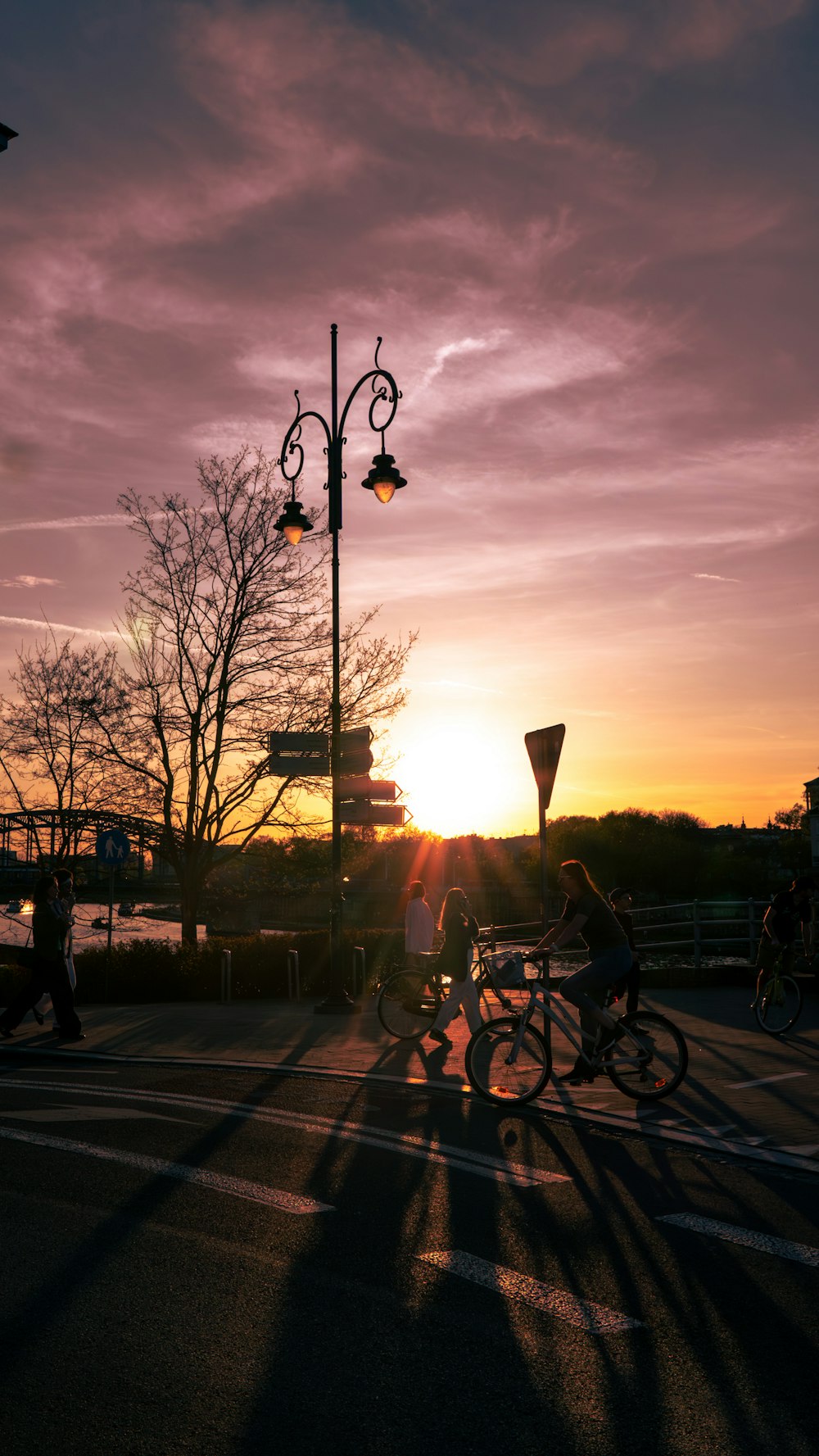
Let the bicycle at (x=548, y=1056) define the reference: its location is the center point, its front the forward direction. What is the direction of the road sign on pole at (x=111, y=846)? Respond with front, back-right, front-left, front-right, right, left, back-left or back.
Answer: front-right

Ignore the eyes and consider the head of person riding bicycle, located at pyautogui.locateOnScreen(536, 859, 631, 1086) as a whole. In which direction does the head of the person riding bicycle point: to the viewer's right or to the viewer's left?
to the viewer's left

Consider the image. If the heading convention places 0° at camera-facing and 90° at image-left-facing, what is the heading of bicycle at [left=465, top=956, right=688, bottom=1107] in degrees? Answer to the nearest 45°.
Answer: approximately 90°

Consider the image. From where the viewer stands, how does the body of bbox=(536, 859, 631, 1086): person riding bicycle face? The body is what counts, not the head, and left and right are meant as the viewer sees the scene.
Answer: facing to the left of the viewer

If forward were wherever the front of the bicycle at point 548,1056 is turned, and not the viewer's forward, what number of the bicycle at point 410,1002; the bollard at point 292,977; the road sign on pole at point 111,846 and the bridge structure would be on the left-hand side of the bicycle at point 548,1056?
0

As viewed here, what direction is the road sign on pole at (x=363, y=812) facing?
toward the camera

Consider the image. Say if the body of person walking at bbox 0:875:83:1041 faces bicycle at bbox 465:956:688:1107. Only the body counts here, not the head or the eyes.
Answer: no

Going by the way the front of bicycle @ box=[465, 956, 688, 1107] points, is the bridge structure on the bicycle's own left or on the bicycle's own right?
on the bicycle's own right

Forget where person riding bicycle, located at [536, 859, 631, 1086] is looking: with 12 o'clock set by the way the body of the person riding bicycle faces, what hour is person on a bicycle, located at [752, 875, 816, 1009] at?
The person on a bicycle is roughly at 4 o'clock from the person riding bicycle.
